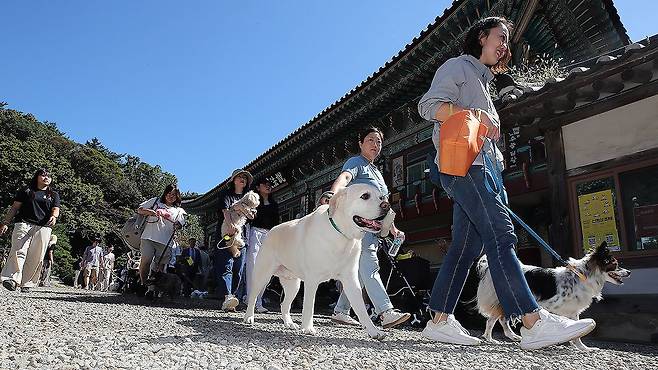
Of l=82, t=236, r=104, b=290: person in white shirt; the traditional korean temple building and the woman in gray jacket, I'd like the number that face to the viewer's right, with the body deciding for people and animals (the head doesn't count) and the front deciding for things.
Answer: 1

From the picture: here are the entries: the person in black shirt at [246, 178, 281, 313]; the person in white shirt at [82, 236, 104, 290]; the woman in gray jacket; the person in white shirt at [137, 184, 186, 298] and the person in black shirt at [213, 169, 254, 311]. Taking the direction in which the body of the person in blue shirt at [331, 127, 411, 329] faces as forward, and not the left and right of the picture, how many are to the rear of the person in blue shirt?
4

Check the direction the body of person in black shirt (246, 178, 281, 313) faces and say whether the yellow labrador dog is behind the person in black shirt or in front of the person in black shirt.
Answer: in front

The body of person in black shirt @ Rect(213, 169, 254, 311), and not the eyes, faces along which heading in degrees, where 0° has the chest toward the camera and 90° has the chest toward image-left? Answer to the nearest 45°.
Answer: approximately 315°

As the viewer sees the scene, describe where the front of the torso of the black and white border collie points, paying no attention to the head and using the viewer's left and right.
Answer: facing to the right of the viewer

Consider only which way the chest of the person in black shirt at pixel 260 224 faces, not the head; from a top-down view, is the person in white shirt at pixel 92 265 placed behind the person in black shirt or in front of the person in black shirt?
behind

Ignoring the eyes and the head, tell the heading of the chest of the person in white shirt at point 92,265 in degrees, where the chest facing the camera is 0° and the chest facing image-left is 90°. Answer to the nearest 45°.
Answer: approximately 0°

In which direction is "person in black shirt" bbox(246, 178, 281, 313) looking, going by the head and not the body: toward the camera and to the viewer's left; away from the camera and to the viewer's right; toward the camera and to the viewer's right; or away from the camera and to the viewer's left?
toward the camera and to the viewer's right

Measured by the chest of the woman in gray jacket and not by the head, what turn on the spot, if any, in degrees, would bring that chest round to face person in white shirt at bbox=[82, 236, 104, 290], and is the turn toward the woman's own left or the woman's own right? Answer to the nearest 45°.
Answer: approximately 135° to the woman's own left

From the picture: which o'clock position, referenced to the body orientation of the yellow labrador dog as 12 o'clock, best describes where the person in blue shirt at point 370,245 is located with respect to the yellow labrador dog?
The person in blue shirt is roughly at 8 o'clock from the yellow labrador dog.
